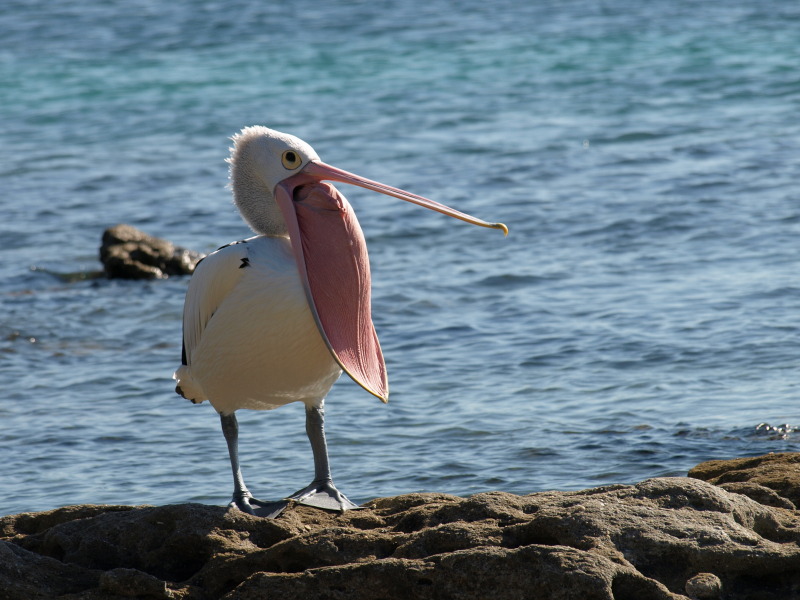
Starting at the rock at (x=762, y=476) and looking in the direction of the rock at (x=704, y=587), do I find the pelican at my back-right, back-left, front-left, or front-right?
front-right

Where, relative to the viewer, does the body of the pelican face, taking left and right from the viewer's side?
facing the viewer and to the right of the viewer

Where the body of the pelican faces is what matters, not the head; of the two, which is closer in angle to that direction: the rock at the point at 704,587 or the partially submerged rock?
the rock

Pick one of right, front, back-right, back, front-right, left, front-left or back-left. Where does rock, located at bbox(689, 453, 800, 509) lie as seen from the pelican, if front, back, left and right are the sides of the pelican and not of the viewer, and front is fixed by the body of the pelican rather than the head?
front-left

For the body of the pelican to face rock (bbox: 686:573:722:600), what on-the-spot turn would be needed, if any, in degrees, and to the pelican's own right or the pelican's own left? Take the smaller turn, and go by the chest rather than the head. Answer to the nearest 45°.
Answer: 0° — it already faces it

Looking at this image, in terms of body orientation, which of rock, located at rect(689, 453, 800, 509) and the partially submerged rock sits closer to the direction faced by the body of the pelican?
the rock

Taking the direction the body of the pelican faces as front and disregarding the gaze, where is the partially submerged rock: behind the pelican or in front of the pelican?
behind

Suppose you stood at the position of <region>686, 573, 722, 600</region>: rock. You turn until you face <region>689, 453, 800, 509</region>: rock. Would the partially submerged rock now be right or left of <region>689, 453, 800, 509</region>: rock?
left

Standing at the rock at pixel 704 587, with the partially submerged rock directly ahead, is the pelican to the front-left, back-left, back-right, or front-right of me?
front-left
